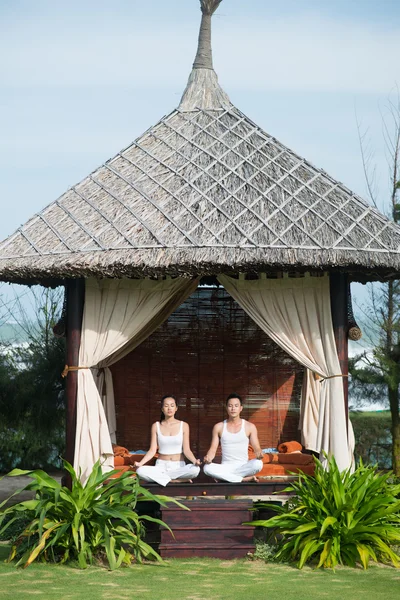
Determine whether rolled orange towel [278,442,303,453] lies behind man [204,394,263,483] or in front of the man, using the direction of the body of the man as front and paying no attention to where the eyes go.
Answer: behind

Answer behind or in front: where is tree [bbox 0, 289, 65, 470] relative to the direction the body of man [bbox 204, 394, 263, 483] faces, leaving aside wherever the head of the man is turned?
behind

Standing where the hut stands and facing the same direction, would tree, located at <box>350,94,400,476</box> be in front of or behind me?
behind

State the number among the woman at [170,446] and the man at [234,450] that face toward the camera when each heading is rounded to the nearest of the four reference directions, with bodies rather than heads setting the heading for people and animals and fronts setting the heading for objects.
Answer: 2

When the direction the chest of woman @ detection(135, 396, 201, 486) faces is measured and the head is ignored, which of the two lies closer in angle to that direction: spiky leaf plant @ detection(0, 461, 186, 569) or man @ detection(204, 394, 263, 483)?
the spiky leaf plant

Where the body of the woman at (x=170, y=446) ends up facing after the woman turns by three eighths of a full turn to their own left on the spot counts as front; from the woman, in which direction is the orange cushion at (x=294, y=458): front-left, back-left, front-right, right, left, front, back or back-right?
front

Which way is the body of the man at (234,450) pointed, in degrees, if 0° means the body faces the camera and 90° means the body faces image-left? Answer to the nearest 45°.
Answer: approximately 0°

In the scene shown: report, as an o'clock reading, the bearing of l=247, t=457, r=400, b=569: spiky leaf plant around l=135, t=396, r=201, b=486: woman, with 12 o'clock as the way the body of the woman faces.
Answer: The spiky leaf plant is roughly at 10 o'clock from the woman.
